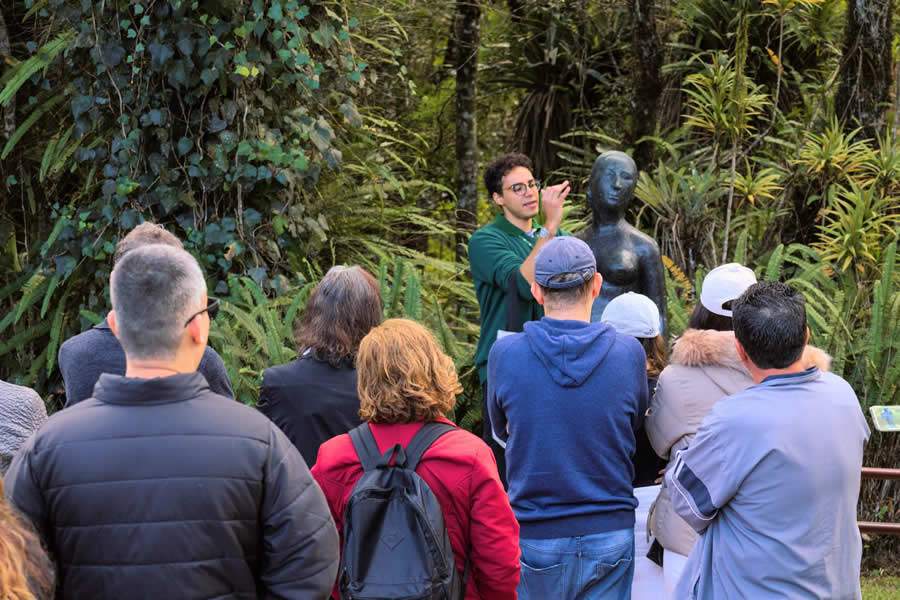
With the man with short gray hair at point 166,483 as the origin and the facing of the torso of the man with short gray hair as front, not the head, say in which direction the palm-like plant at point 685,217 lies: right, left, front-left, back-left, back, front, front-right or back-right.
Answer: front-right

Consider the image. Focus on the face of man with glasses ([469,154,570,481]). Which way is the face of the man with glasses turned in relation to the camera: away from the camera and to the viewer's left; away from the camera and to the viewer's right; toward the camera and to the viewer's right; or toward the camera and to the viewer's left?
toward the camera and to the viewer's right

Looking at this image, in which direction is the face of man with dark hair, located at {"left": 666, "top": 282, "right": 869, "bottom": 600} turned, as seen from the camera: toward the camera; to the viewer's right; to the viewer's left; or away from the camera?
away from the camera

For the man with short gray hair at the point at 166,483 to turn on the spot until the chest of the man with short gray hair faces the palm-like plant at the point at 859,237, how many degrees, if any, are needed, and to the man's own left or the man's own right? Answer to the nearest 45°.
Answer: approximately 45° to the man's own right

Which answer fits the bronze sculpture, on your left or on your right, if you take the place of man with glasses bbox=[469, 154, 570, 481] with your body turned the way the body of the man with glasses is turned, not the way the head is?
on your left

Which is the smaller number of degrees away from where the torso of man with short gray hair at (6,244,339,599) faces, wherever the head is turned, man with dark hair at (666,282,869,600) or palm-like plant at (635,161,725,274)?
the palm-like plant

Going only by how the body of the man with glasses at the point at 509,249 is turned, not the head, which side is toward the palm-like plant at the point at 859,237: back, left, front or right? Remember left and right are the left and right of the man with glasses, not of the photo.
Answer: left

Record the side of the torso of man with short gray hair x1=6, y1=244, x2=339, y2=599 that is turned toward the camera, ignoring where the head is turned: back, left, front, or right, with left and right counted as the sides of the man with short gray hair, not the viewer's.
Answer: back

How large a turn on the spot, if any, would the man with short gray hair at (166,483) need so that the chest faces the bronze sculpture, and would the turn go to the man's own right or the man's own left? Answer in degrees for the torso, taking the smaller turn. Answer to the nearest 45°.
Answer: approximately 45° to the man's own right

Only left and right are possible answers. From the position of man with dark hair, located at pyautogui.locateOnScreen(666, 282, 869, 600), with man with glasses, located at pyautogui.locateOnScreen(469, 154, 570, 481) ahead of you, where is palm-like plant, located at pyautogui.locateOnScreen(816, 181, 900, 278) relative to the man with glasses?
right

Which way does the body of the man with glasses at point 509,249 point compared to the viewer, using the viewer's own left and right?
facing the viewer and to the right of the viewer

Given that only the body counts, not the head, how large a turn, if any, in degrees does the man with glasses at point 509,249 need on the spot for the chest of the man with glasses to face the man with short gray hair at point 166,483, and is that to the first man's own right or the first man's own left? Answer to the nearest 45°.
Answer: approximately 45° to the first man's own right

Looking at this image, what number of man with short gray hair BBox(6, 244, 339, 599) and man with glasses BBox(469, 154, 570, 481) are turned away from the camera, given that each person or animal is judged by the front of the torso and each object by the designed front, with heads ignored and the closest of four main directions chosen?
1

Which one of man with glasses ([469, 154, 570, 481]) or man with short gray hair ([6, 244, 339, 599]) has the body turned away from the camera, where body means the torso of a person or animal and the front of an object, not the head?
the man with short gray hair
